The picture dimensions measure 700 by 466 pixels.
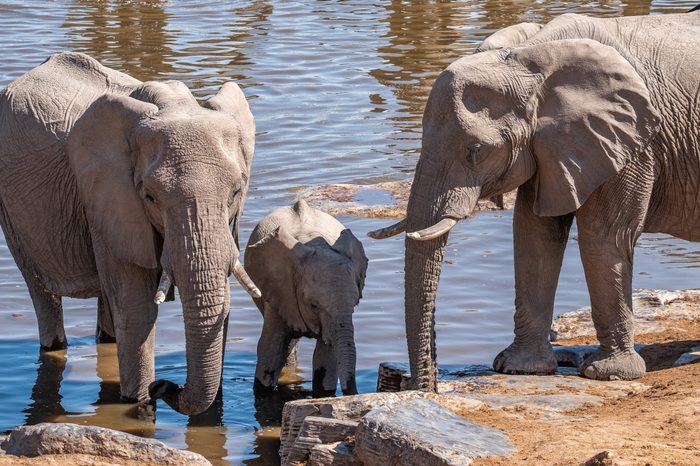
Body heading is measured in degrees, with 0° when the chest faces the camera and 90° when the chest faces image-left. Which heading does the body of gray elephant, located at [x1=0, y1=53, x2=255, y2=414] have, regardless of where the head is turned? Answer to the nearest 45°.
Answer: approximately 315°

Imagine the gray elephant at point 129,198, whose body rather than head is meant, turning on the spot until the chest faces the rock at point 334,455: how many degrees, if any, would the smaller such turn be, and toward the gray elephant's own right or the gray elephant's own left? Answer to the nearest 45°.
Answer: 0° — it already faces it

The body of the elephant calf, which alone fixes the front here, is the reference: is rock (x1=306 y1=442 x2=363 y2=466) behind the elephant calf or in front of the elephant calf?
in front

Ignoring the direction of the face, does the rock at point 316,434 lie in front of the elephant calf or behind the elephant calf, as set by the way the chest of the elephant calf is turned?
in front

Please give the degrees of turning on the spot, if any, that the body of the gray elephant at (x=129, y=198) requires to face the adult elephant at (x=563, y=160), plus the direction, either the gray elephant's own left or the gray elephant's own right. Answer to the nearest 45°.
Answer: approximately 45° to the gray elephant's own left

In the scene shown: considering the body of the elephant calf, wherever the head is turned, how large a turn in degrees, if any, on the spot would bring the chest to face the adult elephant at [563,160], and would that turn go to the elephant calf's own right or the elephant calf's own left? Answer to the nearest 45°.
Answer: approximately 45° to the elephant calf's own left
